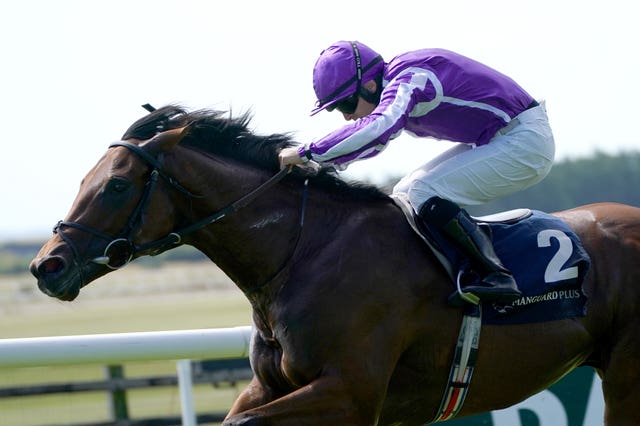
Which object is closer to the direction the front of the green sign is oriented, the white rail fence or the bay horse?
the bay horse

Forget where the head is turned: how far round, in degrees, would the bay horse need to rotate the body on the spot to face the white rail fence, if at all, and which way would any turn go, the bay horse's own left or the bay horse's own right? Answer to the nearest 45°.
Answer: approximately 45° to the bay horse's own right

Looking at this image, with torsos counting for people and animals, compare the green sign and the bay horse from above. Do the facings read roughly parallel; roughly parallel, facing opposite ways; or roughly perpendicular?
roughly perpendicular

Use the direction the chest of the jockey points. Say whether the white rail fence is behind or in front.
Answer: in front

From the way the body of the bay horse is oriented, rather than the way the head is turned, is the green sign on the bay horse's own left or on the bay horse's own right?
on the bay horse's own right

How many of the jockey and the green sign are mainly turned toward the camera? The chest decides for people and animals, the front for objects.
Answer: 1

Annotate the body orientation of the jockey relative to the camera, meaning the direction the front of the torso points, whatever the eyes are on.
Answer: to the viewer's left

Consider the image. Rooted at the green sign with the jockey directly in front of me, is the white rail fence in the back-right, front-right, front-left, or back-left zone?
front-right

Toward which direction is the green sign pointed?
toward the camera

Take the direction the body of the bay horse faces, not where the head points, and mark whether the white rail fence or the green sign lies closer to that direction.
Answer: the white rail fence

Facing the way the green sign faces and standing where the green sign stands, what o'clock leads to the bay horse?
The bay horse is roughly at 1 o'clock from the green sign.

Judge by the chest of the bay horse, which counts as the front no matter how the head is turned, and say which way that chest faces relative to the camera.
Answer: to the viewer's left

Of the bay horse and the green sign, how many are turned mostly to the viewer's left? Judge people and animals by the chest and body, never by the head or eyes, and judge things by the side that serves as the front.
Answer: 1
